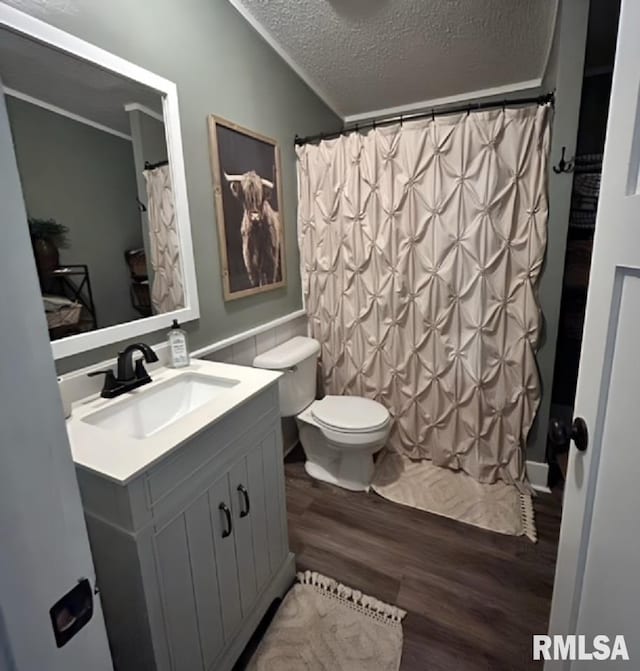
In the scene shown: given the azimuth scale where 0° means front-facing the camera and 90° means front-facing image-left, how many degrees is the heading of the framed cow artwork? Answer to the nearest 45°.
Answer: approximately 315°

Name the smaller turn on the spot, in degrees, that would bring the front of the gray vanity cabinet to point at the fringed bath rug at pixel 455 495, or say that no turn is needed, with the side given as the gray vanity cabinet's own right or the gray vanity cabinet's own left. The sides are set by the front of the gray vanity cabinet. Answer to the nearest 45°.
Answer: approximately 45° to the gray vanity cabinet's own left

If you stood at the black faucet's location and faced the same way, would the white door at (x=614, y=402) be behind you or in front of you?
in front

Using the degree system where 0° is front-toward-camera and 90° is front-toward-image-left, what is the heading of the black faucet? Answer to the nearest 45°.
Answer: approximately 315°

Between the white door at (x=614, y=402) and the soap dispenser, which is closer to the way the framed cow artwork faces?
the white door

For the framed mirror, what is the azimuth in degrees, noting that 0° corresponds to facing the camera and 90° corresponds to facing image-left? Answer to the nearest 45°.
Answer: approximately 315°

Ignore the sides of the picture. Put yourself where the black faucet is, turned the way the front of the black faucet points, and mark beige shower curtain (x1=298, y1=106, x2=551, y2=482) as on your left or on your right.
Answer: on your left

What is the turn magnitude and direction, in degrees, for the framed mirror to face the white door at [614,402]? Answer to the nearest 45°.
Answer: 0° — it already faces it

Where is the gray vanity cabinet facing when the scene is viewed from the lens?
facing the viewer and to the right of the viewer

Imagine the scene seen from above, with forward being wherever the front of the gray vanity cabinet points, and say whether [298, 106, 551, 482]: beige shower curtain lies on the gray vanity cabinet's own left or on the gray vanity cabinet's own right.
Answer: on the gray vanity cabinet's own left
